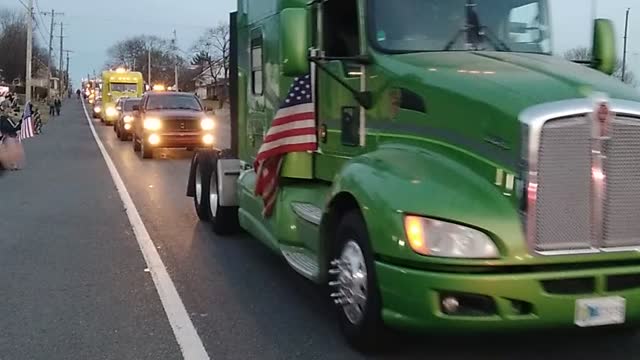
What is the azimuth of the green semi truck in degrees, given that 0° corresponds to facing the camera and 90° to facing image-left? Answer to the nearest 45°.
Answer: approximately 315°

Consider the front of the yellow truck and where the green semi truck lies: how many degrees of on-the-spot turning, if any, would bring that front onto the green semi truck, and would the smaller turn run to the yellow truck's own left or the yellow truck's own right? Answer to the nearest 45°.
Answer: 0° — it already faces it

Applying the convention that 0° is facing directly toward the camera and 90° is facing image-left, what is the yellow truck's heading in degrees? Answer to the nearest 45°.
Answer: approximately 0°

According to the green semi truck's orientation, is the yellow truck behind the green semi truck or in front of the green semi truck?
behind
